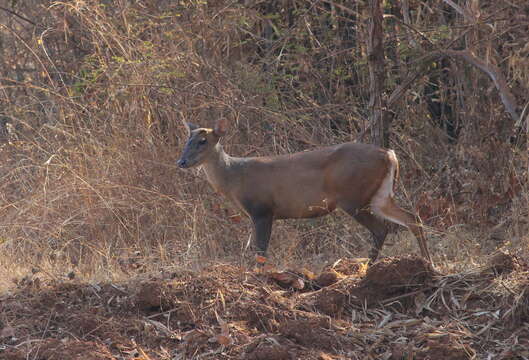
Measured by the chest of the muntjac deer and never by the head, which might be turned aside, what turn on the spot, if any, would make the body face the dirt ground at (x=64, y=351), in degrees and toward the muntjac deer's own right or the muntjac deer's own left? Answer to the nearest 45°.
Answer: approximately 45° to the muntjac deer's own left

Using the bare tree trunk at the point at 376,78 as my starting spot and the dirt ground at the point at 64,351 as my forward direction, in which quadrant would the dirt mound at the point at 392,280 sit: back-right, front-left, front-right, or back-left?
front-left

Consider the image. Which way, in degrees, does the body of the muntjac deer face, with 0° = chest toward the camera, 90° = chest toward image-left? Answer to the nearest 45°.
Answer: approximately 90°

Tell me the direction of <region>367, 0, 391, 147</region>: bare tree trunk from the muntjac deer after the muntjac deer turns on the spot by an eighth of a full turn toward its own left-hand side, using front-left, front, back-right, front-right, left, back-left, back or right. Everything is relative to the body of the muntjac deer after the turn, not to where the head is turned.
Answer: back
